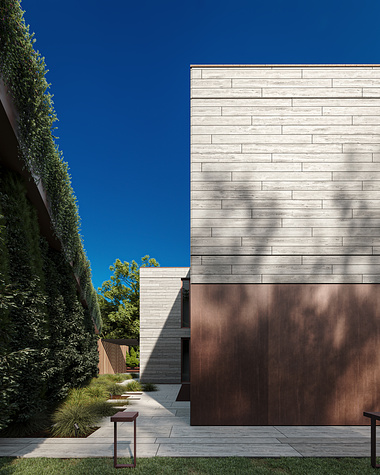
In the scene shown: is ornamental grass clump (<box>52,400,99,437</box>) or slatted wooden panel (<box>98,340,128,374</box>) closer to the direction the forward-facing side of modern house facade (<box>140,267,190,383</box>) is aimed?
the ornamental grass clump

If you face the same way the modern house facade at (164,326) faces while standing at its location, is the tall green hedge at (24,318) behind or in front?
in front

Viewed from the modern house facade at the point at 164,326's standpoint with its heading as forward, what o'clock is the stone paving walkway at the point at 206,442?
The stone paving walkway is roughly at 12 o'clock from the modern house facade.

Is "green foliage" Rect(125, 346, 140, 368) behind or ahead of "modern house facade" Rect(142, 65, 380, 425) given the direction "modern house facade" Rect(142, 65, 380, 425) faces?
behind

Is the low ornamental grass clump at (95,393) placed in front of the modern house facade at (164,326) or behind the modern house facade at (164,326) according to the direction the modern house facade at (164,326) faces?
in front

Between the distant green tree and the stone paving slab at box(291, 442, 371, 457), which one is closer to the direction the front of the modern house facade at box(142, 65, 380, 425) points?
the stone paving slab

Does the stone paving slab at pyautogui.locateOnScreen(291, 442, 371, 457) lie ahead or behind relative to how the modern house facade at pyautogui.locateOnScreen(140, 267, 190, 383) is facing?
ahead

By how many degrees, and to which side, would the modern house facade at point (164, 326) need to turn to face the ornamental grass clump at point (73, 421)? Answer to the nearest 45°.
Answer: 0° — it already faces it

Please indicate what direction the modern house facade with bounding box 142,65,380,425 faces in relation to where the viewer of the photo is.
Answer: facing the viewer
